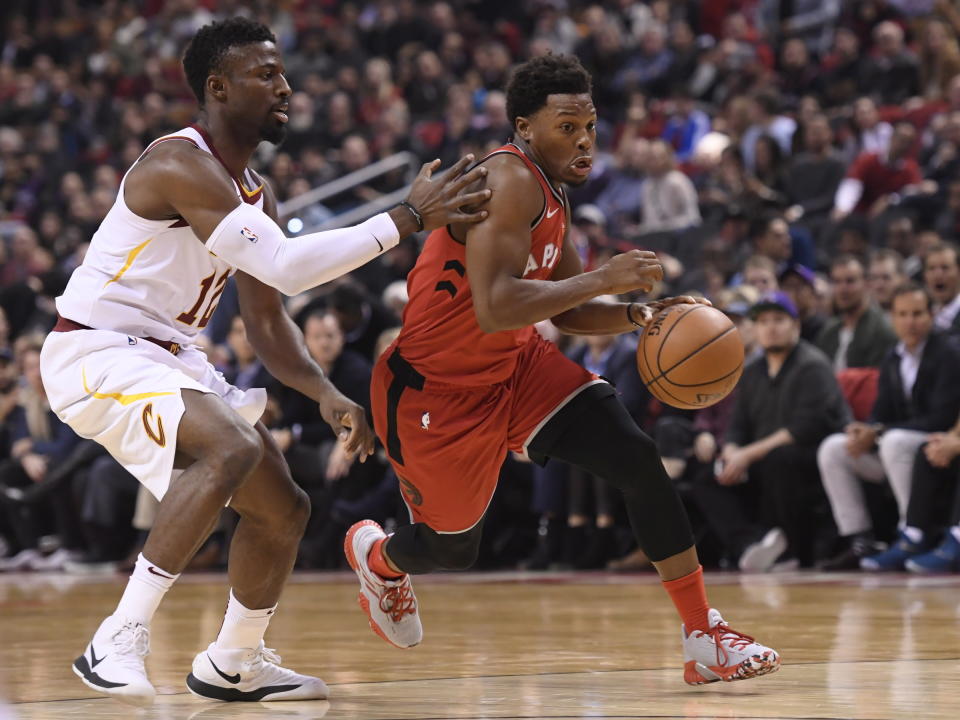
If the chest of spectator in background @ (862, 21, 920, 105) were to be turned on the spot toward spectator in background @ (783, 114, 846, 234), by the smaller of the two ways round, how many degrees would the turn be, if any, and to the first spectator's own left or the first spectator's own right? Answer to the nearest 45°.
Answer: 0° — they already face them

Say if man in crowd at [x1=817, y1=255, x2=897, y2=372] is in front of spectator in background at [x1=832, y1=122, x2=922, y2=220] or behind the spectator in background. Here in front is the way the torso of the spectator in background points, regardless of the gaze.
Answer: in front

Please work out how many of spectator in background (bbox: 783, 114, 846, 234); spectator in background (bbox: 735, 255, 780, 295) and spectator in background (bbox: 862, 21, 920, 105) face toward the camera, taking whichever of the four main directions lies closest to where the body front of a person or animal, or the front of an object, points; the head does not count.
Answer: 3

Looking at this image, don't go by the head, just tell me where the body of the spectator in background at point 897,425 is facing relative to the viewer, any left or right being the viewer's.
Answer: facing the viewer and to the left of the viewer

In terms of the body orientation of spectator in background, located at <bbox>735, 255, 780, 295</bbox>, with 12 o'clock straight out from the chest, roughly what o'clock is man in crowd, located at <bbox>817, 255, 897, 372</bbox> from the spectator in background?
The man in crowd is roughly at 10 o'clock from the spectator in background.

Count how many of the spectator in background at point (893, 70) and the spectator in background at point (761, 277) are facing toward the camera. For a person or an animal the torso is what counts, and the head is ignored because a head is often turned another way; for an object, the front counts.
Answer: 2

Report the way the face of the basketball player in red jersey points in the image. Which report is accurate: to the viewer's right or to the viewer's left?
to the viewer's right

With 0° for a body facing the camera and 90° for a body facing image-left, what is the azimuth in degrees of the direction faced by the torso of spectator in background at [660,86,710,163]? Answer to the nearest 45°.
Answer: approximately 0°

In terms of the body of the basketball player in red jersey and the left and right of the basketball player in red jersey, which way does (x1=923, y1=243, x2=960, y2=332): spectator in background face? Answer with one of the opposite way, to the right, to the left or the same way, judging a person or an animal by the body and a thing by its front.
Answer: to the right

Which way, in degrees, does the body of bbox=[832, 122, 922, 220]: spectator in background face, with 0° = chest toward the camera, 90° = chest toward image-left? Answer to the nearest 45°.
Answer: approximately 45°

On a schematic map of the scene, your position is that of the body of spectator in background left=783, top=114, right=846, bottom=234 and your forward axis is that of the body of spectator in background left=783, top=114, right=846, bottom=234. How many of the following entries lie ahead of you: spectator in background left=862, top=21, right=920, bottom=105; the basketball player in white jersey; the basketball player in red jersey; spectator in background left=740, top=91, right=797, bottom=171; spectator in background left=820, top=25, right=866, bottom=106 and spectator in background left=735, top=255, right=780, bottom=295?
3

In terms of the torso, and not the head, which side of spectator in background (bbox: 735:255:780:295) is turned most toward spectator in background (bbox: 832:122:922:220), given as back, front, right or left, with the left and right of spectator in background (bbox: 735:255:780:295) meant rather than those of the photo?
back
